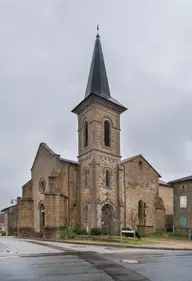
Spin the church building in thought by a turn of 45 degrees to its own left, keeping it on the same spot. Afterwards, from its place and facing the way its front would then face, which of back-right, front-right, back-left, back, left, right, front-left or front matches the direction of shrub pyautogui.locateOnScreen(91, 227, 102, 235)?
right

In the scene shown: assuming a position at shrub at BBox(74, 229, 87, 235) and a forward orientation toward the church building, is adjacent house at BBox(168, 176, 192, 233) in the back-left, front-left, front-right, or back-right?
front-right

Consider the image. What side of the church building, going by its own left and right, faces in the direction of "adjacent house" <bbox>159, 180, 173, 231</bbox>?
left
